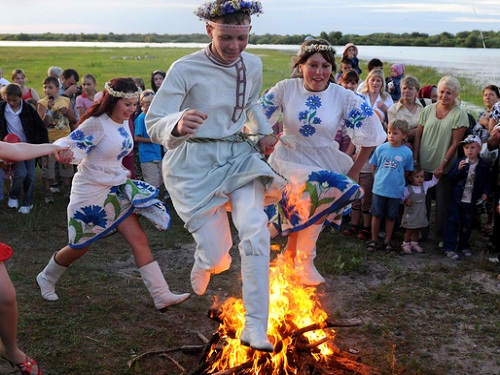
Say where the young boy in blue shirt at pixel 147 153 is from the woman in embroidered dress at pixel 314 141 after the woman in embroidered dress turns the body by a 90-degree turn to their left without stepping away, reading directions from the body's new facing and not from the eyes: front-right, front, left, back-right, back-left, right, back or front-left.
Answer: back-left

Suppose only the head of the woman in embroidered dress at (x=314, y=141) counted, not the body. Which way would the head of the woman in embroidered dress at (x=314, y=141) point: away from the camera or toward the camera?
toward the camera

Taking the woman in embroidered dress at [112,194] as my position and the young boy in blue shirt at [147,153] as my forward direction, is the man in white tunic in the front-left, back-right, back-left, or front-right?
back-right

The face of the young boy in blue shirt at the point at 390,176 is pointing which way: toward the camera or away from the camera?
toward the camera

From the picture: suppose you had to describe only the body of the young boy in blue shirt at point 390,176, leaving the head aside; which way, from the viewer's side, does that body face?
toward the camera

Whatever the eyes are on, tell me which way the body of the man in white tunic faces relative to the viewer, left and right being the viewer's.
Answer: facing the viewer and to the right of the viewer

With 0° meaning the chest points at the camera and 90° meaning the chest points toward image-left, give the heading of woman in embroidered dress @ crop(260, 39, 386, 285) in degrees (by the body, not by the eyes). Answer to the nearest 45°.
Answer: approximately 0°

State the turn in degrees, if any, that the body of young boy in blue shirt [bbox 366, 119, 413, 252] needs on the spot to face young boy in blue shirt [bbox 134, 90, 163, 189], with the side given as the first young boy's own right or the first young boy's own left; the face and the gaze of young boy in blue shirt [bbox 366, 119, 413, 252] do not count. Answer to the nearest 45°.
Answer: approximately 90° to the first young boy's own right

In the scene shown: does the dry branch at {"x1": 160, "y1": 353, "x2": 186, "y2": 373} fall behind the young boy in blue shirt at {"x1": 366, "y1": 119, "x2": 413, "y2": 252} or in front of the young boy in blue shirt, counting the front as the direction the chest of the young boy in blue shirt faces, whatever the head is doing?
in front

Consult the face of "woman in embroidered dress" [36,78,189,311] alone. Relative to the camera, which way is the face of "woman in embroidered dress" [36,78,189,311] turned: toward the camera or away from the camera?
toward the camera

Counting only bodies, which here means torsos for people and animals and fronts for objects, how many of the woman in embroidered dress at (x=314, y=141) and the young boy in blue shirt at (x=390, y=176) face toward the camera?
2

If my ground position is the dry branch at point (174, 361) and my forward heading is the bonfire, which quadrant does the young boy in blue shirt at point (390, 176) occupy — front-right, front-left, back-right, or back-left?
front-left
